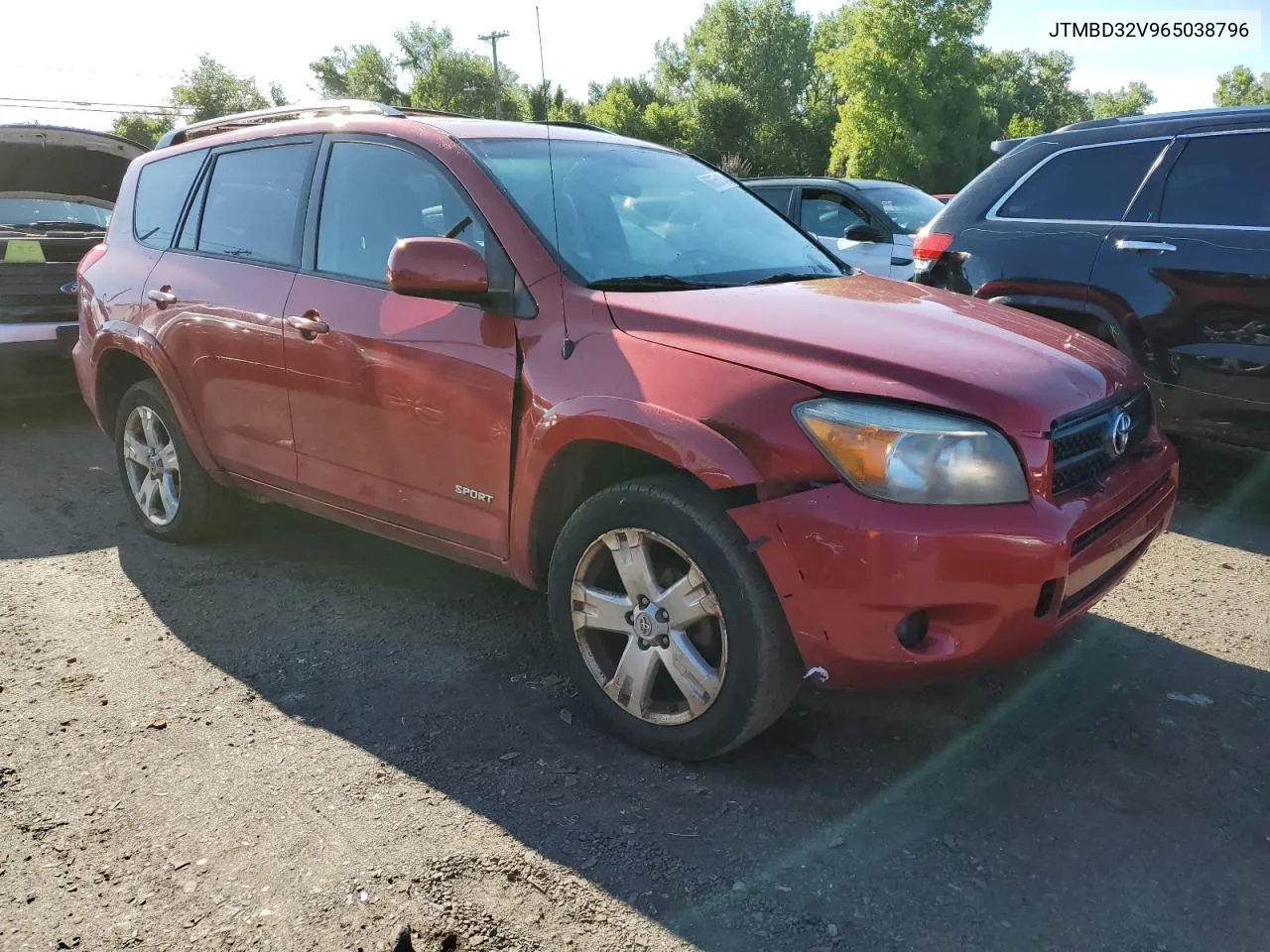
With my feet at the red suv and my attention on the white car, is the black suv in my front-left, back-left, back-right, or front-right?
front-right

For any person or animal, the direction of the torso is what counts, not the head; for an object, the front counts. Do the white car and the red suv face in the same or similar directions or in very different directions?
same or similar directions

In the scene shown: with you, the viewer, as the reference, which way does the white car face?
facing the viewer and to the right of the viewer

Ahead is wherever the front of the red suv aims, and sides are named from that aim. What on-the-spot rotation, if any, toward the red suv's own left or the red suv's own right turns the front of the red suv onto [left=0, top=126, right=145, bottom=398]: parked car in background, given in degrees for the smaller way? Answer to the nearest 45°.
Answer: approximately 180°

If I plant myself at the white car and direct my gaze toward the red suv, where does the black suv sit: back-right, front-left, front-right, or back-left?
front-left

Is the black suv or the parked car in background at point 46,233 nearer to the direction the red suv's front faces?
the black suv

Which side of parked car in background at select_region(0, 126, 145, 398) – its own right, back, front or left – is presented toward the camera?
front

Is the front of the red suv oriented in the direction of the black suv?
no

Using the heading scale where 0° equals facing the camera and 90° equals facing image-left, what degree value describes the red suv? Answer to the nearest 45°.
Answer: approximately 315°

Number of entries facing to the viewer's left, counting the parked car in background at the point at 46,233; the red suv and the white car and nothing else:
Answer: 0

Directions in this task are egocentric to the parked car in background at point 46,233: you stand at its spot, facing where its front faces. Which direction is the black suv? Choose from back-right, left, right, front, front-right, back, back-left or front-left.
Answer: front-left

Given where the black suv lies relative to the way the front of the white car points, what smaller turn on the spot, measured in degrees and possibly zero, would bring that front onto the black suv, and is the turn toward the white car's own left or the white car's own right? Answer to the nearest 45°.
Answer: approximately 45° to the white car's own right

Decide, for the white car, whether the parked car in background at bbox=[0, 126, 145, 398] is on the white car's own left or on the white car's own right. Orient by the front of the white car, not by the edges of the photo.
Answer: on the white car's own right

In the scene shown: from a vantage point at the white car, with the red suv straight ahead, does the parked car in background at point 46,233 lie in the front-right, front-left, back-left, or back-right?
front-right

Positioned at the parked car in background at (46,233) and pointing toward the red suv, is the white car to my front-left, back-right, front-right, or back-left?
front-left

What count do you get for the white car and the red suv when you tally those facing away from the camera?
0
